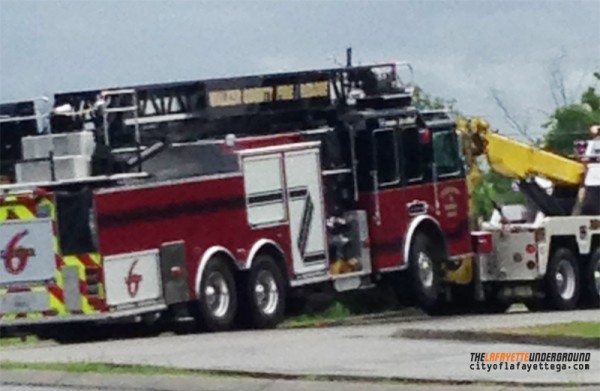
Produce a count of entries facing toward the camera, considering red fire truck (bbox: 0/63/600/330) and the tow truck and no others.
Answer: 0

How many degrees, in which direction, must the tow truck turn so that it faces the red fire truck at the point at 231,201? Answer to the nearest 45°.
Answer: approximately 180°

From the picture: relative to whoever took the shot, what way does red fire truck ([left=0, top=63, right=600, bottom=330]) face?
facing away from the viewer and to the right of the viewer

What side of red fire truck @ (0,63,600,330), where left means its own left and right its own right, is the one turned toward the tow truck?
front

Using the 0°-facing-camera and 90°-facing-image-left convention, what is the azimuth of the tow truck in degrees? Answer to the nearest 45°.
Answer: approximately 225°

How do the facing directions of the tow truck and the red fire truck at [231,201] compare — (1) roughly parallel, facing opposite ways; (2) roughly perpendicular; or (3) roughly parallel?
roughly parallel
